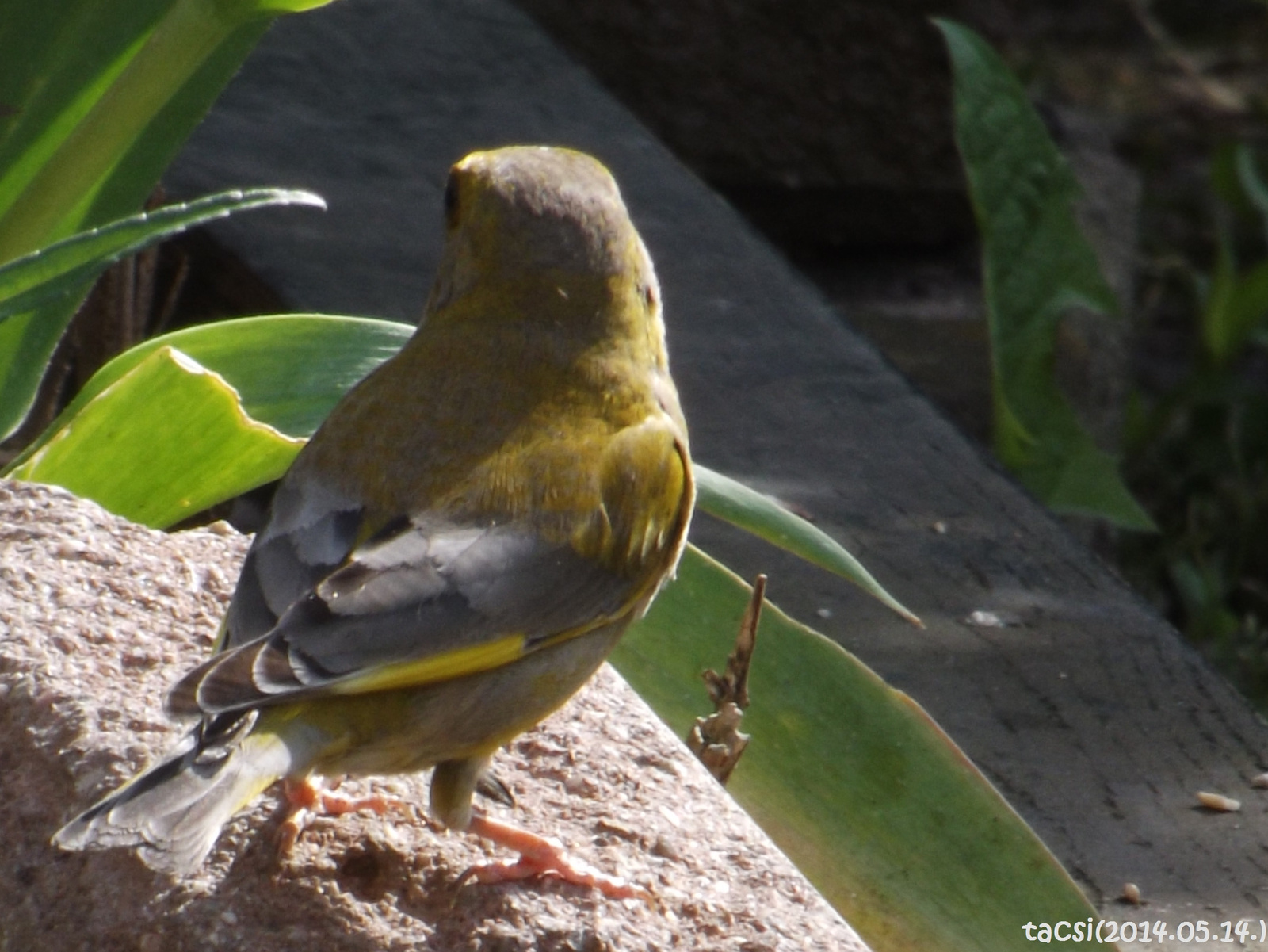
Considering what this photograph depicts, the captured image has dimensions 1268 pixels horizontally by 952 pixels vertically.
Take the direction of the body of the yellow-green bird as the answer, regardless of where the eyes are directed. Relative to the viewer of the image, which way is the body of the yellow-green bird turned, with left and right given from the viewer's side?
facing away from the viewer and to the right of the viewer

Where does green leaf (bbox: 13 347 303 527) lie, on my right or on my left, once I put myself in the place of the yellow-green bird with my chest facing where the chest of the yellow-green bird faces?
on my left

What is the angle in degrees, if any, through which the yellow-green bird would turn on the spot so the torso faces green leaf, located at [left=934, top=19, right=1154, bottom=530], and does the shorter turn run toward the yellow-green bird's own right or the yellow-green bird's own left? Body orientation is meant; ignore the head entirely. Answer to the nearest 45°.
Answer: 0° — it already faces it

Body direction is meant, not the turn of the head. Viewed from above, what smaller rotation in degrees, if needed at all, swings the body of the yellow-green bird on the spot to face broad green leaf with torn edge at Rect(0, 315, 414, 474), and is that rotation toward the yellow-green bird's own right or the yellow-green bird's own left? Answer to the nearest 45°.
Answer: approximately 45° to the yellow-green bird's own left

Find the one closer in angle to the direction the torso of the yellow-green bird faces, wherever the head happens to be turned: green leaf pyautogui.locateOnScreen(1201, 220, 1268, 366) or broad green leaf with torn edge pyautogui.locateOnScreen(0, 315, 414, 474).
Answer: the green leaf

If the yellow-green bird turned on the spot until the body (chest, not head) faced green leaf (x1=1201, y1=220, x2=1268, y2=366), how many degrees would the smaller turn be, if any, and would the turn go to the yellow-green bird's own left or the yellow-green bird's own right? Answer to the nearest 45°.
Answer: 0° — it already faces it

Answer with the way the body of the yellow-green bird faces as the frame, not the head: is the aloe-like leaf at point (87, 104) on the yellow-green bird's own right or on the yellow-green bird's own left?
on the yellow-green bird's own left
